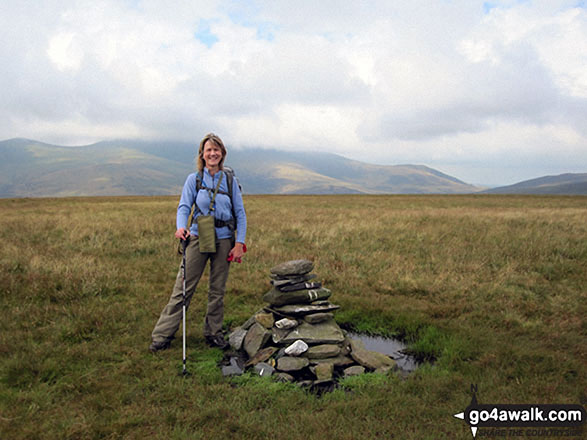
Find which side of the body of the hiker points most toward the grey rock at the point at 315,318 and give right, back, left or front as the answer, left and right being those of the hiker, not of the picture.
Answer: left

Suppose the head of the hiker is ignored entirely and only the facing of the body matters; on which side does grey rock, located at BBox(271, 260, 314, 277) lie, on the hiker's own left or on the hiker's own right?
on the hiker's own left

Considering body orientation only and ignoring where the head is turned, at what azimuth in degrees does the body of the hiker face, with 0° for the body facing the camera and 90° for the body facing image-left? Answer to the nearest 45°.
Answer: approximately 0°

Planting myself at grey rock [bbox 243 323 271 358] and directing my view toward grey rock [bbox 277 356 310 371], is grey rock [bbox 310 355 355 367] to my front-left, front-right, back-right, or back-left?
front-left
